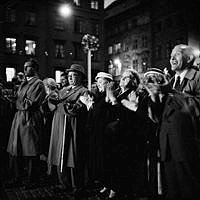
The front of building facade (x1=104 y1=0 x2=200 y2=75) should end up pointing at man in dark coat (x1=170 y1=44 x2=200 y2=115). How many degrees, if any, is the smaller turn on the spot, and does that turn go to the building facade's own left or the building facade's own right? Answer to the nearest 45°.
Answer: approximately 45° to the building facade's own left

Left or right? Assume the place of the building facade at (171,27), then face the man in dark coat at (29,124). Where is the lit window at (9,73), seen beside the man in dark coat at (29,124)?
right
